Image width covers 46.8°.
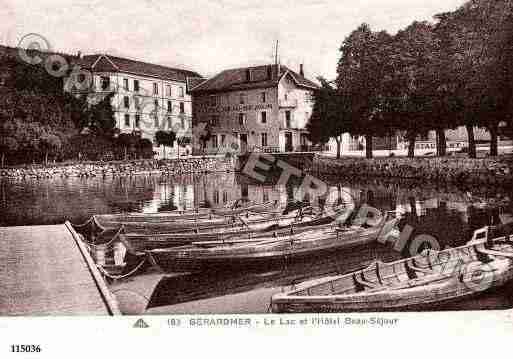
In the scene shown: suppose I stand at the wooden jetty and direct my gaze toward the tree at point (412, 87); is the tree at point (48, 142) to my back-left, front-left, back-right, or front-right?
front-left

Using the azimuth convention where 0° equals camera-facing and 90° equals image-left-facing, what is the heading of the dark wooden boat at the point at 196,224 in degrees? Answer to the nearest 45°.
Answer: approximately 90°

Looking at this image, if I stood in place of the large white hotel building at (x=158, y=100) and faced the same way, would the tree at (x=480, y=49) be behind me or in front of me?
in front

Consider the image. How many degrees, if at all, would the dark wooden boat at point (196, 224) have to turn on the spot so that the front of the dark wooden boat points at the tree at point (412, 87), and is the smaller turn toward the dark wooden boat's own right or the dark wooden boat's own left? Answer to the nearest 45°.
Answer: approximately 135° to the dark wooden boat's own right

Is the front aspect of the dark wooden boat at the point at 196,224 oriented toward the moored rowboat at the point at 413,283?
no

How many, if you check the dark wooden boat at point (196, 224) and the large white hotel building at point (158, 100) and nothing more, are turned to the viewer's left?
1

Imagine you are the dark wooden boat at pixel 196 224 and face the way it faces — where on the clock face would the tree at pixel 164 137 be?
The tree is roughly at 3 o'clock from the dark wooden boat.

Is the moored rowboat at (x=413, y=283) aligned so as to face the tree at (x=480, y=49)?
no

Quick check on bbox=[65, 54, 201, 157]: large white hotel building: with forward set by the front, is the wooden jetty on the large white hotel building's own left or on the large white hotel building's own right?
on the large white hotel building's own right

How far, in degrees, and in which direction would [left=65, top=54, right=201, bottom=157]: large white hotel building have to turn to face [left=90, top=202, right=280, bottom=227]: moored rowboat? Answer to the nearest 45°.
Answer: approximately 45° to its right

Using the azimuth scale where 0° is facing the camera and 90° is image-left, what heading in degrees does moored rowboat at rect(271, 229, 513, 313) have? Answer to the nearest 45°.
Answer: approximately 45°

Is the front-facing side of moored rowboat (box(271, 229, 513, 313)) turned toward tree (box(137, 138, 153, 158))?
no

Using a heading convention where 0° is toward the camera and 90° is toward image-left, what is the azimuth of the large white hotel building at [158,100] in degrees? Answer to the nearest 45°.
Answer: approximately 315°

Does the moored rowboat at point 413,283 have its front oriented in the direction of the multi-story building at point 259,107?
no
